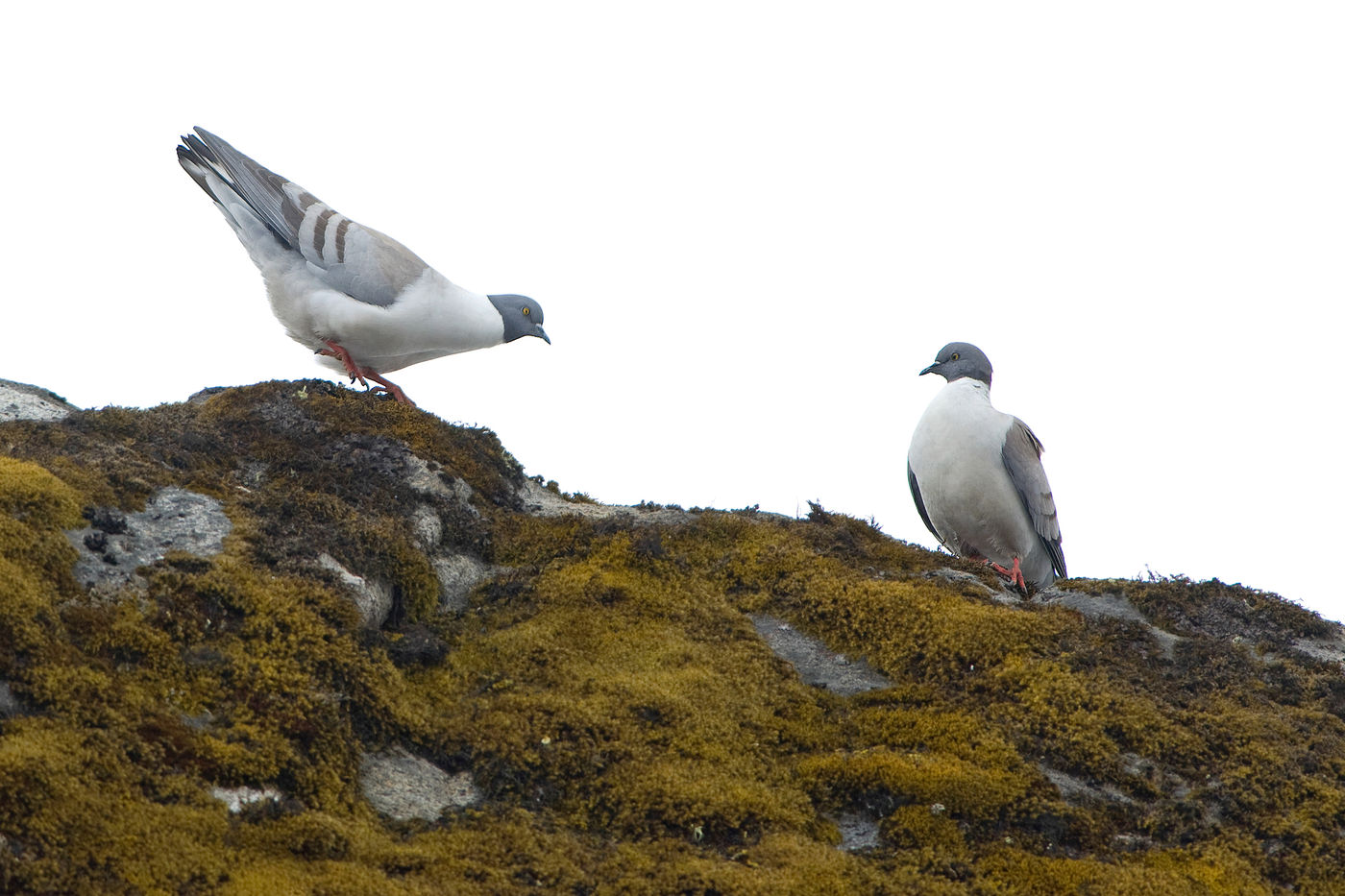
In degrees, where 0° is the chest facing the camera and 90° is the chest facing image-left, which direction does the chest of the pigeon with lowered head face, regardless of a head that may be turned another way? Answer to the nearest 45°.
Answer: approximately 270°

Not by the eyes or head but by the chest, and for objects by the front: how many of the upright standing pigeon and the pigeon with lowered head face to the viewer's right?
1

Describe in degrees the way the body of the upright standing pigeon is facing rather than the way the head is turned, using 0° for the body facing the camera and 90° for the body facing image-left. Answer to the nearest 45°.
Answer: approximately 45°

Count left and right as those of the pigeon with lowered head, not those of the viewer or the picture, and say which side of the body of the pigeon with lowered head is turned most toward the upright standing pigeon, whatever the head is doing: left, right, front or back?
front

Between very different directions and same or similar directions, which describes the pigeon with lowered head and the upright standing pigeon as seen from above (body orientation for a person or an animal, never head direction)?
very different directions
